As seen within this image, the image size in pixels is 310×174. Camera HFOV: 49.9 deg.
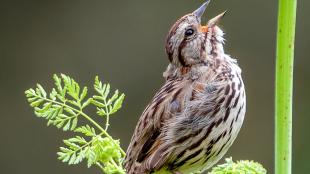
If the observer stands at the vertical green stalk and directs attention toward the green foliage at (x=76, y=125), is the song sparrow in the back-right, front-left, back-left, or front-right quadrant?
front-right

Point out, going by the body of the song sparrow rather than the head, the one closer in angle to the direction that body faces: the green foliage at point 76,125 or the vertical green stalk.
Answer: the vertical green stalk

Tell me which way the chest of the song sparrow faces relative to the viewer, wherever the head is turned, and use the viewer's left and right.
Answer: facing to the right of the viewer

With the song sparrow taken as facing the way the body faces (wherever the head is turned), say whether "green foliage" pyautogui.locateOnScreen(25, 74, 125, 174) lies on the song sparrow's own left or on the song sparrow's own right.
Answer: on the song sparrow's own right
